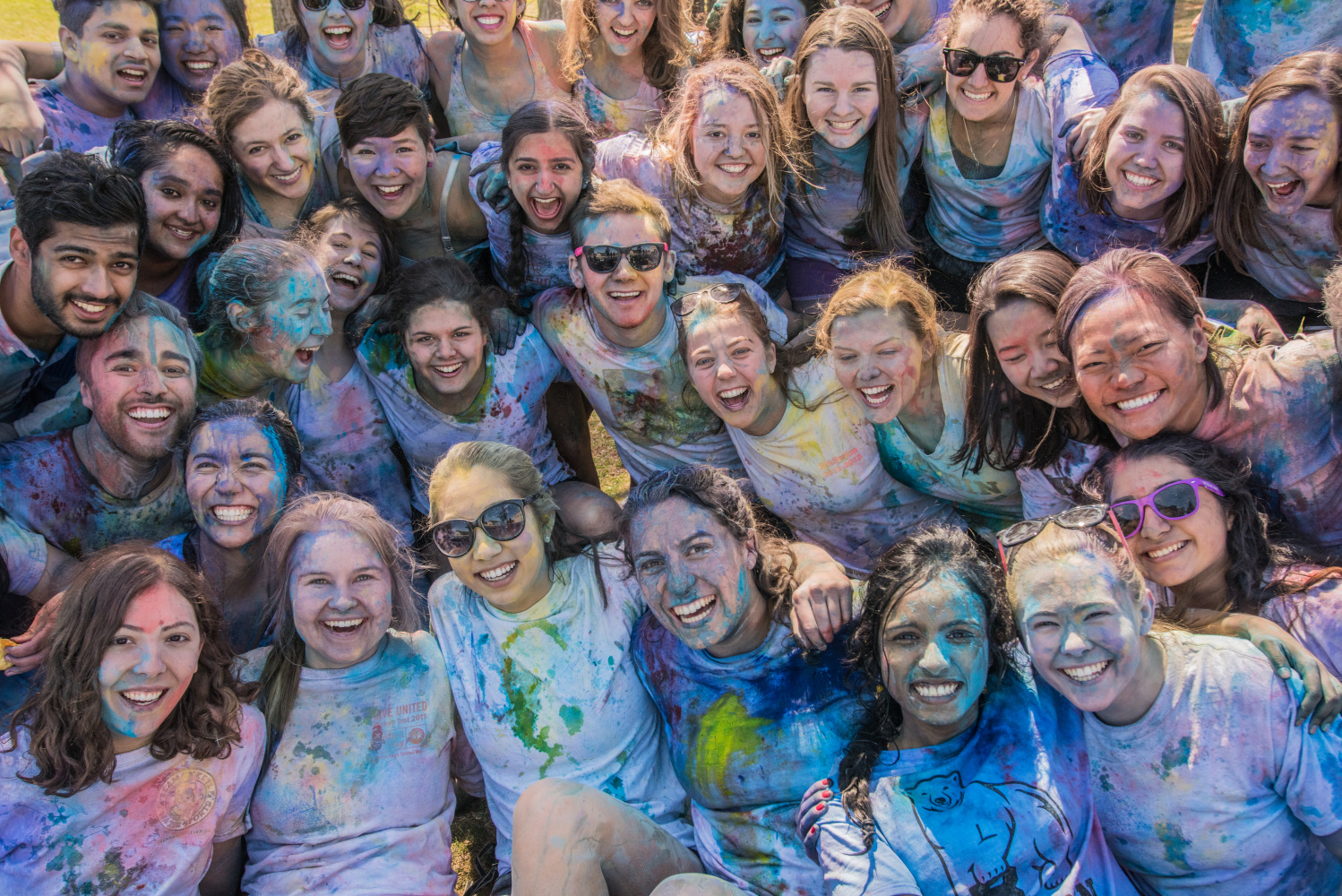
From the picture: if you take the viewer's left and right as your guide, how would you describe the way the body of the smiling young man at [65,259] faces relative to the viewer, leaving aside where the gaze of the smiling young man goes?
facing the viewer and to the right of the viewer

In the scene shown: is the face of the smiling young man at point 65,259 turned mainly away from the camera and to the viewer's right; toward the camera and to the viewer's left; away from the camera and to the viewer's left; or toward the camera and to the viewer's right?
toward the camera and to the viewer's right
